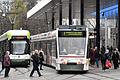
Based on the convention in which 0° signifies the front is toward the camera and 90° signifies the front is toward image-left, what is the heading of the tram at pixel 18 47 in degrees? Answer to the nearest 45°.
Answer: approximately 315°

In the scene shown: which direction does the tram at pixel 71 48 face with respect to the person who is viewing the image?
facing the viewer

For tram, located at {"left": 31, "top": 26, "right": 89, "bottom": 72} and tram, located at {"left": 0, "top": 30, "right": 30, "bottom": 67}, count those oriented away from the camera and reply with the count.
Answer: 0
